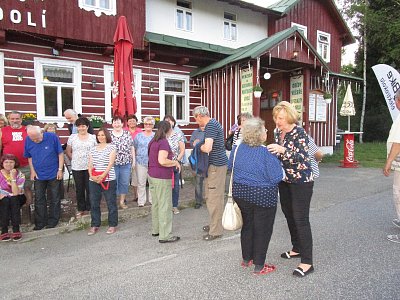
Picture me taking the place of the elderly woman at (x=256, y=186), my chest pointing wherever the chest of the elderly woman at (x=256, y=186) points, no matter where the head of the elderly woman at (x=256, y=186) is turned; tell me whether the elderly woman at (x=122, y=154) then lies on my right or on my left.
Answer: on my left

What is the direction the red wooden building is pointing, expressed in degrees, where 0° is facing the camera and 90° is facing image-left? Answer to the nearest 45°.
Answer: approximately 315°

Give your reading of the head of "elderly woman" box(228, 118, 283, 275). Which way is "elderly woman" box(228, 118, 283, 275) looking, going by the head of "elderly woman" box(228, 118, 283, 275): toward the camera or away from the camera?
away from the camera

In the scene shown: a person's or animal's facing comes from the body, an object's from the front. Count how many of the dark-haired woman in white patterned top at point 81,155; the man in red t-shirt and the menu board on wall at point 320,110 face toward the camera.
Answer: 3

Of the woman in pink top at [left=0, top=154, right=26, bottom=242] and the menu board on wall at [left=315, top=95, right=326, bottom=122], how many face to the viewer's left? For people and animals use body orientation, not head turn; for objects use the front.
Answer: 0

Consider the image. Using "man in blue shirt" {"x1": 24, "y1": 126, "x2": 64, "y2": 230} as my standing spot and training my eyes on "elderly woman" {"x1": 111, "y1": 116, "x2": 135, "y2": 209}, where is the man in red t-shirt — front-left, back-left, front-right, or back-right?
back-left

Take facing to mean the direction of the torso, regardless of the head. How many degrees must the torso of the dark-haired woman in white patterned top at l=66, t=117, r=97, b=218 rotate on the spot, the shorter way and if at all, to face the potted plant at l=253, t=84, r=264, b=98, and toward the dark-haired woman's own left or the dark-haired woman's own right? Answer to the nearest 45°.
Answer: approximately 135° to the dark-haired woman's own left

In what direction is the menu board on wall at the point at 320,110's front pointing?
toward the camera

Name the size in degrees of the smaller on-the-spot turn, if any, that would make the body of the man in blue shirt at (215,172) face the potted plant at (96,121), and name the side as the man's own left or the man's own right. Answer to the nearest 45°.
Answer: approximately 45° to the man's own right

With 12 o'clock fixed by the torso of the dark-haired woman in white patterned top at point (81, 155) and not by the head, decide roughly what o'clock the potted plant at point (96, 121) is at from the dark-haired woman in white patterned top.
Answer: The potted plant is roughly at 6 o'clock from the dark-haired woman in white patterned top.

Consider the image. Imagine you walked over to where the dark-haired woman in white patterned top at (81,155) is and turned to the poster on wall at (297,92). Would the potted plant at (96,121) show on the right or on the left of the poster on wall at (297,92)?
left

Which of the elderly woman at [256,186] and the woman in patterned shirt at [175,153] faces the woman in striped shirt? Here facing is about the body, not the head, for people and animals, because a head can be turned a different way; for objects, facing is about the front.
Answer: the woman in patterned shirt at [175,153]
